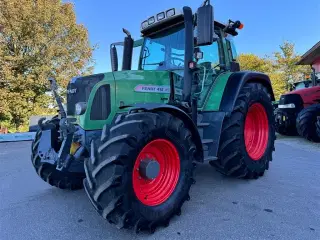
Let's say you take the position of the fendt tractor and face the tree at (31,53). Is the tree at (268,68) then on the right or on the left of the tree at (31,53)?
right

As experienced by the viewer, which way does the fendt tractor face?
facing the viewer and to the left of the viewer

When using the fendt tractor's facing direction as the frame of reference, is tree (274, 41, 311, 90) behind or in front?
behind

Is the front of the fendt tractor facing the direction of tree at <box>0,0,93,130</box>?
no

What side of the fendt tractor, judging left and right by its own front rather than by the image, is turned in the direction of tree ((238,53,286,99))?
back

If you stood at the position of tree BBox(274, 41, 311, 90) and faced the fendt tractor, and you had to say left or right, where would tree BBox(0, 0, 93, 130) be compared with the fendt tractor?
right
